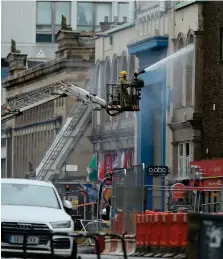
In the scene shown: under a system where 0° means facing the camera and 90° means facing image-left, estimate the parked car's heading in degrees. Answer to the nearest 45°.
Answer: approximately 0°

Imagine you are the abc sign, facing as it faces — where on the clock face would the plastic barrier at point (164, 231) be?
The plastic barrier is roughly at 12 o'clock from the abc sign.

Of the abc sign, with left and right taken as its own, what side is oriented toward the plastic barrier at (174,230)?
front

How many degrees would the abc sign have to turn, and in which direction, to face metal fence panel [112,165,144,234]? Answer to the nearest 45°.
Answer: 0° — it already faces it

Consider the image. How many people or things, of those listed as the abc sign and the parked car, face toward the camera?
2

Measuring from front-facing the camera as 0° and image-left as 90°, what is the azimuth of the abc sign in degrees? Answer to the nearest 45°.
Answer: approximately 0°

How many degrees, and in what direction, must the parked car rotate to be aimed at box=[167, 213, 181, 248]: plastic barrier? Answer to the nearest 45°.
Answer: approximately 135° to its left

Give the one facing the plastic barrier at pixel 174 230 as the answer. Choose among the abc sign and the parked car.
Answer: the abc sign
